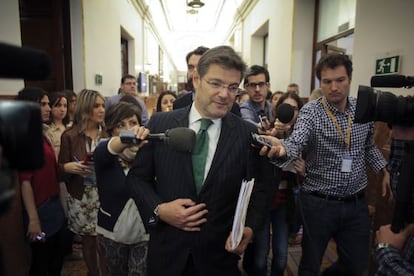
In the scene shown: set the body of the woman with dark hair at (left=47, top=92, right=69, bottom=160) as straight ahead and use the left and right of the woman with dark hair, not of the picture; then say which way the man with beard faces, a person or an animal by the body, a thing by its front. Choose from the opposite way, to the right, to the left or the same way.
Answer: to the right

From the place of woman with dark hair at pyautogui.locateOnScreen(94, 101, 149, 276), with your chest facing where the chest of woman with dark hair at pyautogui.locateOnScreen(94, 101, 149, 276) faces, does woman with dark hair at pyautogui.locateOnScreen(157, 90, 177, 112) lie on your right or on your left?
on your left

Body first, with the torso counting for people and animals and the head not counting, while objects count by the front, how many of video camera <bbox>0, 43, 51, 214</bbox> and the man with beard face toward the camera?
1

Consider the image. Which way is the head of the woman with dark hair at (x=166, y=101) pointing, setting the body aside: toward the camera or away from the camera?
toward the camera

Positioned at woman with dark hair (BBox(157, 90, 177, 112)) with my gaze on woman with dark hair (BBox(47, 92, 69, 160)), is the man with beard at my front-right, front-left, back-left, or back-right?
front-left

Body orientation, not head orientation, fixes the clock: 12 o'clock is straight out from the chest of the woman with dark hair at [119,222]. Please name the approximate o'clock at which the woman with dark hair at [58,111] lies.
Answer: the woman with dark hair at [58,111] is roughly at 7 o'clock from the woman with dark hair at [119,222].

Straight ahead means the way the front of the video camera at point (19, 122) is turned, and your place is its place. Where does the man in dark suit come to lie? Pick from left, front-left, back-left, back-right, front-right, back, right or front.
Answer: front-left

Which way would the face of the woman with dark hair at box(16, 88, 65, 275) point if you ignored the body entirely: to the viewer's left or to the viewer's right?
to the viewer's right

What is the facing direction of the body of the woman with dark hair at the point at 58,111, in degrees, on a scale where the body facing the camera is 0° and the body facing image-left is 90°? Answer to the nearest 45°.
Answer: approximately 315°

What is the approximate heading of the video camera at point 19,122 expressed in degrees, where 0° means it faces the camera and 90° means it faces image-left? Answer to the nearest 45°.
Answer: approximately 270°
